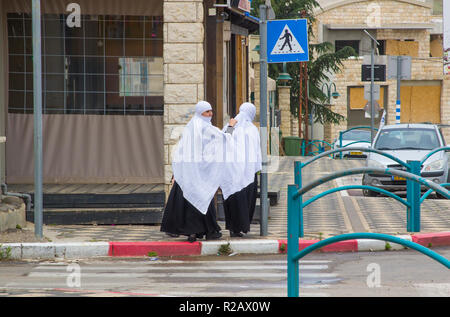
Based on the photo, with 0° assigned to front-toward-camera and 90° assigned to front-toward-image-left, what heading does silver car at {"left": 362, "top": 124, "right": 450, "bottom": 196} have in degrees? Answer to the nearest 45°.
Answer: approximately 0°

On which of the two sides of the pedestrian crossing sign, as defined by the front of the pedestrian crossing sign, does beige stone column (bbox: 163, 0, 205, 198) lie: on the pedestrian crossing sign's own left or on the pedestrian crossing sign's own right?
on the pedestrian crossing sign's own right

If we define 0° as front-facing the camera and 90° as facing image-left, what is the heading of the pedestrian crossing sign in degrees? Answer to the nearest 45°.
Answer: approximately 0°

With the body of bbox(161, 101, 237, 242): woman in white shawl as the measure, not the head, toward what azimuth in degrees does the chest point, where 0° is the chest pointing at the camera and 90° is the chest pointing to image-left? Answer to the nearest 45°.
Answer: approximately 315°

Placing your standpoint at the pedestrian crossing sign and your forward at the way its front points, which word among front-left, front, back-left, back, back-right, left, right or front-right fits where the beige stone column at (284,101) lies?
back

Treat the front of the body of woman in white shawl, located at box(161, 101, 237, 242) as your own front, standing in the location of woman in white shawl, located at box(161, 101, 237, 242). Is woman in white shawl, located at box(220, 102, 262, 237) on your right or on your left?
on your left
